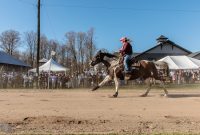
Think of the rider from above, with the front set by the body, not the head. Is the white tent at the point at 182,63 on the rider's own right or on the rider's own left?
on the rider's own right

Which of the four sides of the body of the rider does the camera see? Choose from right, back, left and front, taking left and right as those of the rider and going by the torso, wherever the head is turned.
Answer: left
